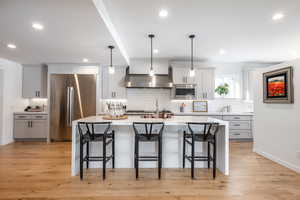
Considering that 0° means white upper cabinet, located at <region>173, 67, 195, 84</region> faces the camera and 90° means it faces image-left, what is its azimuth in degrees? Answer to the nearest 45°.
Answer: approximately 0°

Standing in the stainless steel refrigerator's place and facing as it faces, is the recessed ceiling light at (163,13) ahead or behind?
ahead

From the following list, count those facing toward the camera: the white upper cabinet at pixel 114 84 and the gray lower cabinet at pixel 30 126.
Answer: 2

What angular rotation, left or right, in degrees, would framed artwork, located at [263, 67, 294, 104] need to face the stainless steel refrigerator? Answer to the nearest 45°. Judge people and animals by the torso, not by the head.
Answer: approximately 45° to its right

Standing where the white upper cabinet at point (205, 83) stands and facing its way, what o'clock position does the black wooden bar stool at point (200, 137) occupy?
The black wooden bar stool is roughly at 12 o'clock from the white upper cabinet.

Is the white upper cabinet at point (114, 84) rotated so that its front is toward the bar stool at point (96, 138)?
yes

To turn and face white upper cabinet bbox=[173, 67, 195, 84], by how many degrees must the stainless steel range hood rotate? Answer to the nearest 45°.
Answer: approximately 90° to its left

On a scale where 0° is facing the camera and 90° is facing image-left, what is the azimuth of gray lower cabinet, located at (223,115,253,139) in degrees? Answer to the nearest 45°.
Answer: approximately 0°

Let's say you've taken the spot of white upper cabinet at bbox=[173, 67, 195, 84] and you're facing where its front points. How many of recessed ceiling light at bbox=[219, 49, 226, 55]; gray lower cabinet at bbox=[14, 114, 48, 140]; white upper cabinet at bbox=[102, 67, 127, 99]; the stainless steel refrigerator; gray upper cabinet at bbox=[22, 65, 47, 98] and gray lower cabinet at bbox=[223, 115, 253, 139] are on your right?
4
